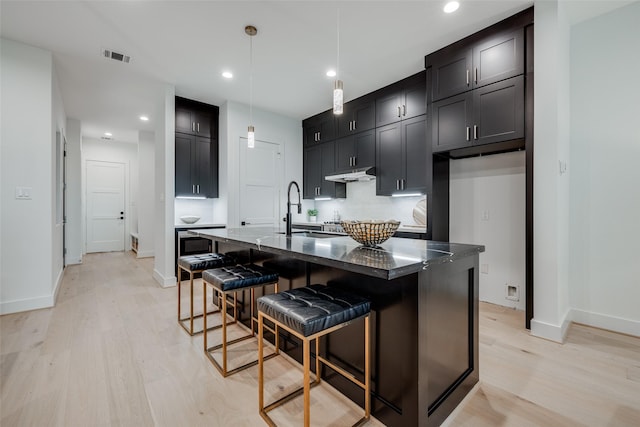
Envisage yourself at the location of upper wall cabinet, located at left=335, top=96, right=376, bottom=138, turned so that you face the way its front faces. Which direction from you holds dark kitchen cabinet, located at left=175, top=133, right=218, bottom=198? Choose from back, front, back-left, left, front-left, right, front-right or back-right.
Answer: front-right

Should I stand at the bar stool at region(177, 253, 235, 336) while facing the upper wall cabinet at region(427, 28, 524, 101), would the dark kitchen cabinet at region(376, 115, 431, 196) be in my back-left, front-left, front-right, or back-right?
front-left

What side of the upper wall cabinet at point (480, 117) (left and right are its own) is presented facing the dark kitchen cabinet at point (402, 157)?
right

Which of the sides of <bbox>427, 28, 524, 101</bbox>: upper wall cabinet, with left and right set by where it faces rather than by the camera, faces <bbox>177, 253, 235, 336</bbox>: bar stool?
front

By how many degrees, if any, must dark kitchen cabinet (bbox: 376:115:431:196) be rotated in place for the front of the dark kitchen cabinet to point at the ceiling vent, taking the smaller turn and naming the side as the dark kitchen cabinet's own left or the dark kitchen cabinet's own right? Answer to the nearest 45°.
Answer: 0° — it already faces it

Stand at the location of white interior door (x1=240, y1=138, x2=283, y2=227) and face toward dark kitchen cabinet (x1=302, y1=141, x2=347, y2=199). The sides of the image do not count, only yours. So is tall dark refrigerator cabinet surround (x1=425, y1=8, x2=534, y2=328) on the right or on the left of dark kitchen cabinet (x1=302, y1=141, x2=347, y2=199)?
right

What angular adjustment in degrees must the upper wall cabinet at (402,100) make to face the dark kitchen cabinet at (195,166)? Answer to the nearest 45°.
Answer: approximately 45° to its right

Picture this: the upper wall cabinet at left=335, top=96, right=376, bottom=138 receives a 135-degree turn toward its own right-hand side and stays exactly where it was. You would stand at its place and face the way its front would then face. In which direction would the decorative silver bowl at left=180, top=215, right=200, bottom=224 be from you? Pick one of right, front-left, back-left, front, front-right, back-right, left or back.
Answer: left

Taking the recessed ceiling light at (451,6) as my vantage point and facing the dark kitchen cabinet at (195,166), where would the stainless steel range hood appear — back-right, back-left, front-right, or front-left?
front-right

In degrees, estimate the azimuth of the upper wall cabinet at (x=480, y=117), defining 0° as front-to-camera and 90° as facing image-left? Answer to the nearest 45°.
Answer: approximately 45°

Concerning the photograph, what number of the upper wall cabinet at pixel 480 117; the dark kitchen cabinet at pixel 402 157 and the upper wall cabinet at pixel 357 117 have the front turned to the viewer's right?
0

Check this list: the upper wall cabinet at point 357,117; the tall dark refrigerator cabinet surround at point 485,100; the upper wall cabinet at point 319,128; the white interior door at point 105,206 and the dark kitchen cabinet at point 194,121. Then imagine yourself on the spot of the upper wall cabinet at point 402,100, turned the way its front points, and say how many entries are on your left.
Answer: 1

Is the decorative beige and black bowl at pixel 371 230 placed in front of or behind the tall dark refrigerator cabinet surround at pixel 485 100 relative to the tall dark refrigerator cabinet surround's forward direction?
in front

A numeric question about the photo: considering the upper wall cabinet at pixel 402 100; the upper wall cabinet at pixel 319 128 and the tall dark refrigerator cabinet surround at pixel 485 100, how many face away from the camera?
0
